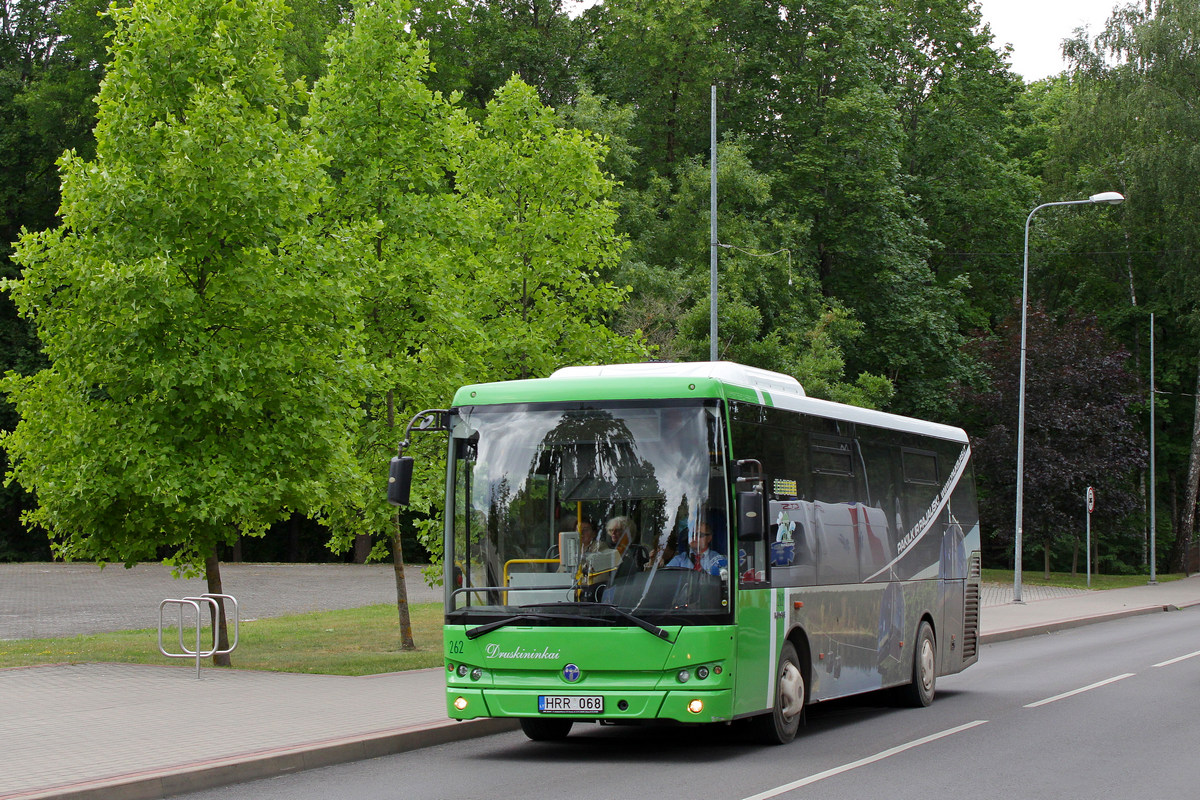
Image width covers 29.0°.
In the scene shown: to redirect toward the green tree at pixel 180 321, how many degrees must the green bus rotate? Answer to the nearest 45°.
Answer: approximately 90° to its right

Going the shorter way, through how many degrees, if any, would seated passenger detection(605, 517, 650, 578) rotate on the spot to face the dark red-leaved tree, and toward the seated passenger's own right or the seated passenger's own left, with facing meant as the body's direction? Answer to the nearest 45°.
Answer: approximately 135° to the seated passenger's own right

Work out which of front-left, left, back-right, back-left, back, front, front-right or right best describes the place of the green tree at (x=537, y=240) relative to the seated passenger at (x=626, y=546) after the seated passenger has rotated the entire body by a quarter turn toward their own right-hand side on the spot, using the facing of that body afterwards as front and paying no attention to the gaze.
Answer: front-right

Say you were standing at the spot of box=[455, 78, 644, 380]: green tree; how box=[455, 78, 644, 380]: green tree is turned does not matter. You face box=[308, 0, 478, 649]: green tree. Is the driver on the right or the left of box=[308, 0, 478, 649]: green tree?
left

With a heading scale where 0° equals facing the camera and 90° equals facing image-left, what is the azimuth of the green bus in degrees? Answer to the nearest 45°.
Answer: approximately 45°

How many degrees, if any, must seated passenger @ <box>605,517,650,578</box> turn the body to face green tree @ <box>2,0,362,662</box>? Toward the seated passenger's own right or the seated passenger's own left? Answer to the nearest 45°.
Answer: approximately 90° to the seated passenger's own right

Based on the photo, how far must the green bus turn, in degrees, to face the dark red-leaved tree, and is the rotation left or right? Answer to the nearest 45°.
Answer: approximately 135° to its right

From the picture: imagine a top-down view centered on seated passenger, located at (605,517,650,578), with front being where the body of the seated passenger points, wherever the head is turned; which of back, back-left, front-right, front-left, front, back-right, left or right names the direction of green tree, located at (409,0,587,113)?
back-right
